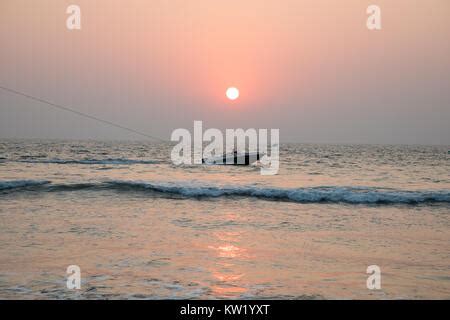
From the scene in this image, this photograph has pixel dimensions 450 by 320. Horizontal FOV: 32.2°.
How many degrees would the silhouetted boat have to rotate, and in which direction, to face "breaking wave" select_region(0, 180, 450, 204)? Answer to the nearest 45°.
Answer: approximately 90° to its right

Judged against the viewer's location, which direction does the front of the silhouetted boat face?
facing to the right of the viewer
